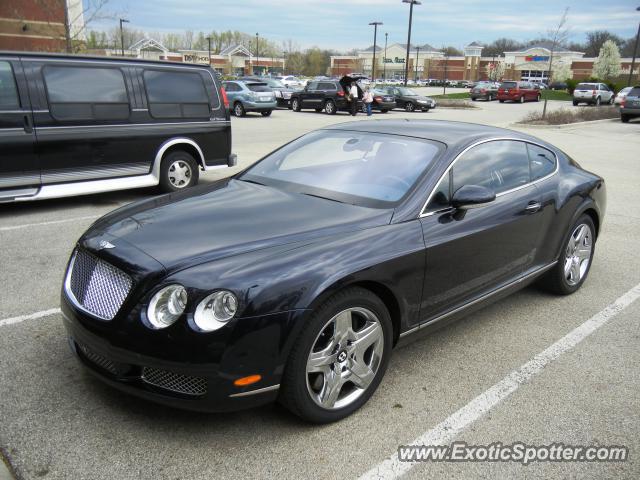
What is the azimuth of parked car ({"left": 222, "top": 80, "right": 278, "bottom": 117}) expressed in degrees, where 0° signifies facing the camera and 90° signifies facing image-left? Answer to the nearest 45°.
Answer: approximately 135°

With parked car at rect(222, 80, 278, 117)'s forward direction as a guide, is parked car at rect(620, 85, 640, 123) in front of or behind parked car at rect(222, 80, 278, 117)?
behind

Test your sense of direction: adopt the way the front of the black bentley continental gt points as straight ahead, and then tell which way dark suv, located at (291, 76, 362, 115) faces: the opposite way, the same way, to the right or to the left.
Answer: to the right

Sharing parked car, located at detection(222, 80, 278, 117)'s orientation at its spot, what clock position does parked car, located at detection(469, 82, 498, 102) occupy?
parked car, located at detection(469, 82, 498, 102) is roughly at 3 o'clock from parked car, located at detection(222, 80, 278, 117).

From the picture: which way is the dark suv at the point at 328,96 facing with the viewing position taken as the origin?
facing away from the viewer and to the left of the viewer

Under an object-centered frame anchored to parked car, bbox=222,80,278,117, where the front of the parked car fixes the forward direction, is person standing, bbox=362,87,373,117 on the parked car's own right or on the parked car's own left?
on the parked car's own right

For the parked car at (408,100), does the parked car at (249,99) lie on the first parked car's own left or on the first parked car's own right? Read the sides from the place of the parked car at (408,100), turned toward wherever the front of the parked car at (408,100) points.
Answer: on the first parked car's own right
